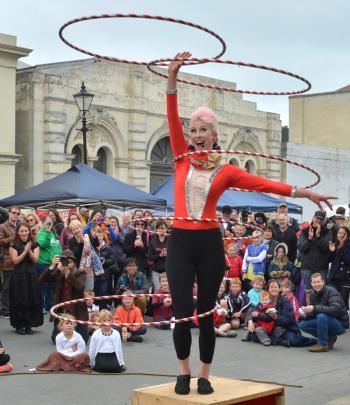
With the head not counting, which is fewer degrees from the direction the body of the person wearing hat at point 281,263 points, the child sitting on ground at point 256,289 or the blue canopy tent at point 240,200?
the child sitting on ground

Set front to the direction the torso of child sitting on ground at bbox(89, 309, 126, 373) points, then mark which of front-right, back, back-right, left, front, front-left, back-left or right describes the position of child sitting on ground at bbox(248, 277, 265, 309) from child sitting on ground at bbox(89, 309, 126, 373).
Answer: back-left

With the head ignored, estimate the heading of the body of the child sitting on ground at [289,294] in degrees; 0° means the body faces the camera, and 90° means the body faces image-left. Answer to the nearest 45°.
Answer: approximately 45°

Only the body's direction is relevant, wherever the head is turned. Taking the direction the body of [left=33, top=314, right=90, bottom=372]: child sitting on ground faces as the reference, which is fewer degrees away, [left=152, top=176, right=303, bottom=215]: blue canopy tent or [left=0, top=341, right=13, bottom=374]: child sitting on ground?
the child sitting on ground

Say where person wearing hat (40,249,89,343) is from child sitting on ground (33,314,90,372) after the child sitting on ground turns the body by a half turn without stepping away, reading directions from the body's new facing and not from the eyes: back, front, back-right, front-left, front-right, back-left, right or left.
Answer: front

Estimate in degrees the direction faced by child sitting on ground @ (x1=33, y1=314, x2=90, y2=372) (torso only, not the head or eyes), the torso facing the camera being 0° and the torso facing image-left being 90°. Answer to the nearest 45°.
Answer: approximately 0°

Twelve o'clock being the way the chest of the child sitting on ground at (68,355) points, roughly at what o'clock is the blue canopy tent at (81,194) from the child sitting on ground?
The blue canopy tent is roughly at 6 o'clock from the child sitting on ground.

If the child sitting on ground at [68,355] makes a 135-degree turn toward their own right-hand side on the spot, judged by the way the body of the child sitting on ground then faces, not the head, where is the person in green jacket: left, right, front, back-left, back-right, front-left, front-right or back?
front-right

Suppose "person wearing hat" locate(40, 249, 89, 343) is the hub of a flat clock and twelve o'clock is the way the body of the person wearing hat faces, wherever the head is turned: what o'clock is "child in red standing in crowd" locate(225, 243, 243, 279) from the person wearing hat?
The child in red standing in crowd is roughly at 8 o'clock from the person wearing hat.
